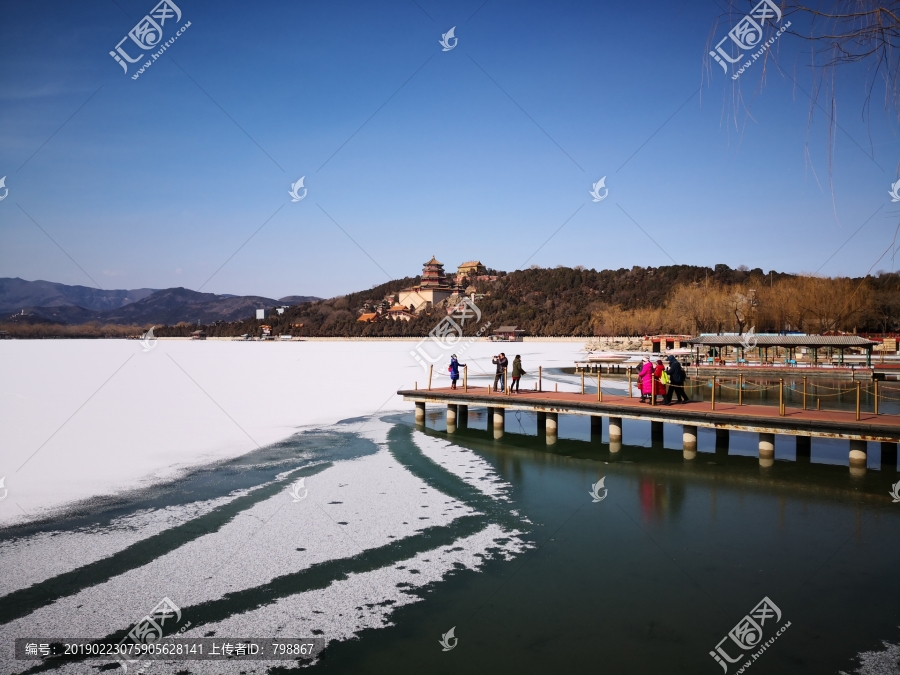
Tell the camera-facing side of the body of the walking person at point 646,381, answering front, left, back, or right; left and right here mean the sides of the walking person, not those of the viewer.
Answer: left
